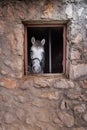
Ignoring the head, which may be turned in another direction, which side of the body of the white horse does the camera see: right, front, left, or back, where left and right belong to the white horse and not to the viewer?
front
